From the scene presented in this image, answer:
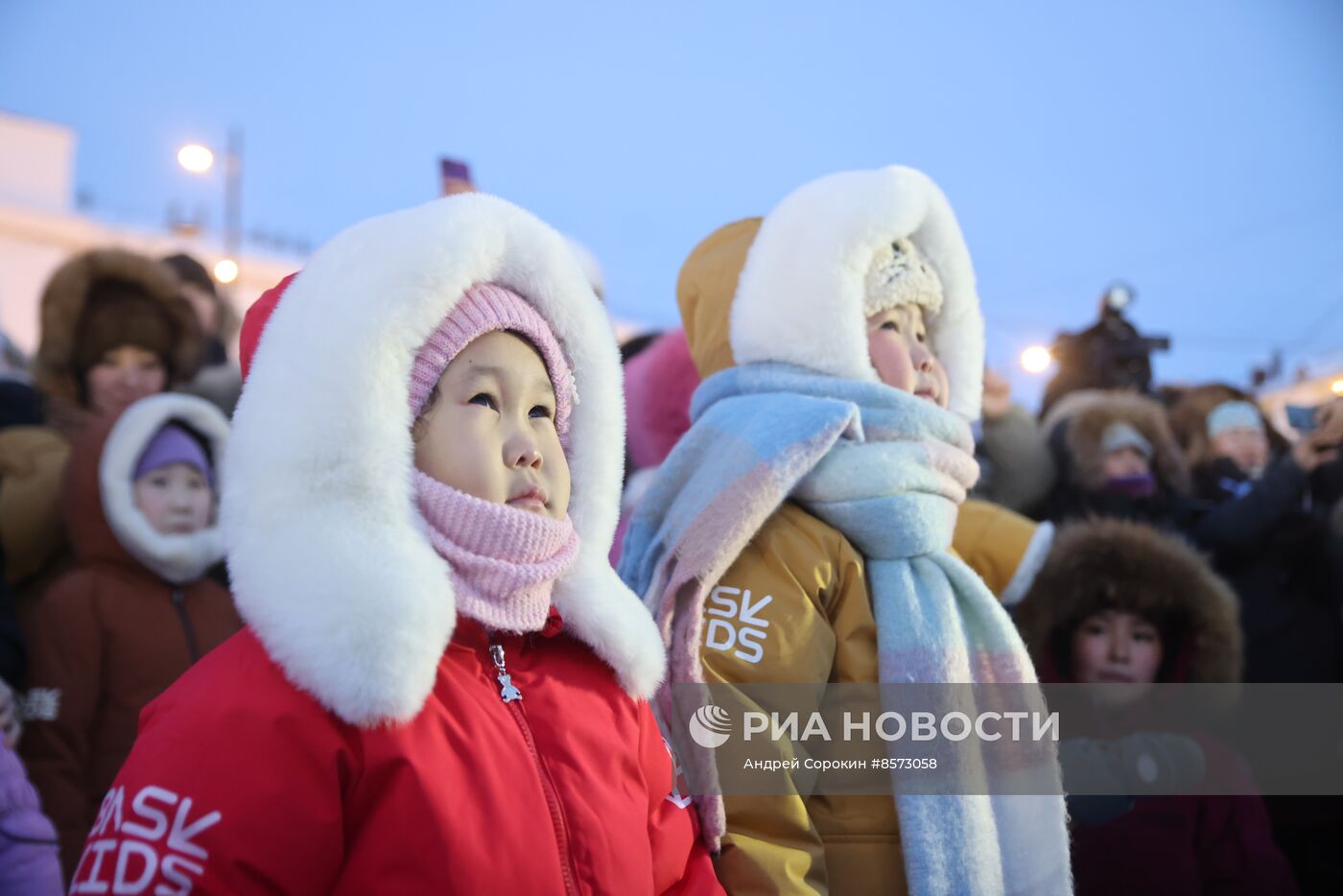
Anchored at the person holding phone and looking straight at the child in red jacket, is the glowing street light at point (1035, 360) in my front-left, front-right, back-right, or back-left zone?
back-right

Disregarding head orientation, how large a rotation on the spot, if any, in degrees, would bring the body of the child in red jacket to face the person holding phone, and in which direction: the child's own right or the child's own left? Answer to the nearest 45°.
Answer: approximately 90° to the child's own left

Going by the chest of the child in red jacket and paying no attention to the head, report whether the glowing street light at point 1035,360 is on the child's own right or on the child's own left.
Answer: on the child's own left

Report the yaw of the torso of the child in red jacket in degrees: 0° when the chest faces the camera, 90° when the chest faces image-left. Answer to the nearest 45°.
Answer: approximately 315°

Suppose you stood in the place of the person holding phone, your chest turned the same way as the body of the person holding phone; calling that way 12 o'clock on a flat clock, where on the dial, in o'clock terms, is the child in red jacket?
The child in red jacket is roughly at 2 o'clock from the person holding phone.

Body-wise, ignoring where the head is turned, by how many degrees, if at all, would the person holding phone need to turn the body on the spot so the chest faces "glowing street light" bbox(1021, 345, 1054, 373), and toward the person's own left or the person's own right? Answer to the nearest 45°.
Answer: approximately 135° to the person's own left

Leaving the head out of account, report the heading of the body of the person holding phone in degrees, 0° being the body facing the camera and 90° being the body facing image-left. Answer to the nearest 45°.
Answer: approximately 315°

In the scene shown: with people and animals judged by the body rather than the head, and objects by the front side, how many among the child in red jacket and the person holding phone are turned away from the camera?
0

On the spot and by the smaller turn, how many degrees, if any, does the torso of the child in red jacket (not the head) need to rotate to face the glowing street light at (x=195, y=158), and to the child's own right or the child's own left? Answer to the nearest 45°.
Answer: approximately 135° to the child's own left

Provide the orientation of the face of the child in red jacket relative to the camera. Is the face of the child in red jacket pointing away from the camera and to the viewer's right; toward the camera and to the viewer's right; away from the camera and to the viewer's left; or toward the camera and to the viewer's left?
toward the camera and to the viewer's right

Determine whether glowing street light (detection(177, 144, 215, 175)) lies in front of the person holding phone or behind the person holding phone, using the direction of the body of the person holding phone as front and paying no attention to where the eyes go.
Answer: behind

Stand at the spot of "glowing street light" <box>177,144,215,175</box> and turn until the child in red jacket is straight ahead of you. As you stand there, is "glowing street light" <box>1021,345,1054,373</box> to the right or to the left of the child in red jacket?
left
